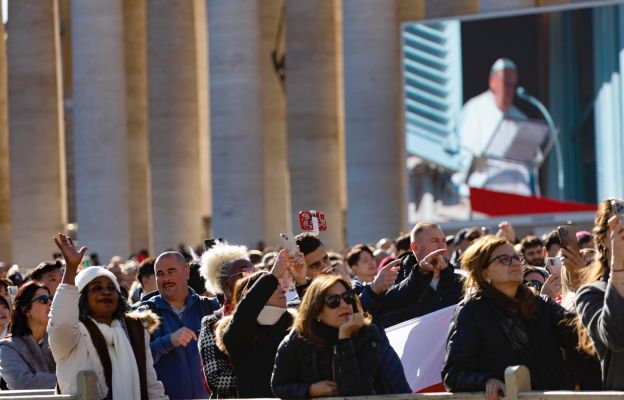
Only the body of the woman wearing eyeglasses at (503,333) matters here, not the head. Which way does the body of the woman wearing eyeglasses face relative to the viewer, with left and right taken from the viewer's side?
facing the viewer and to the right of the viewer

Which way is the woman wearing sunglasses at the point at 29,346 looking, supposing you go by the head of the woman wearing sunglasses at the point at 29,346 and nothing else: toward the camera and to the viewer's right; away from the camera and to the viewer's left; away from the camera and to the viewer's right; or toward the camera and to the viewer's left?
toward the camera and to the viewer's right

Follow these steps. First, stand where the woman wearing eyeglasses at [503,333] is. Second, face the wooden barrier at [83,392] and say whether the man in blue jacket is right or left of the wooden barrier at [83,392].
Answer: right

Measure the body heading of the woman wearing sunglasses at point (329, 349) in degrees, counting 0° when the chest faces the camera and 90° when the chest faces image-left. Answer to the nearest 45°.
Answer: approximately 315°

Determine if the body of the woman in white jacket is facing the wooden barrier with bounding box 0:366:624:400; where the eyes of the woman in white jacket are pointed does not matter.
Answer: yes

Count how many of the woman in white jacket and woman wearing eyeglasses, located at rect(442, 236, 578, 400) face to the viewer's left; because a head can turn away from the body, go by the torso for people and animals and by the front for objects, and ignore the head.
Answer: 0

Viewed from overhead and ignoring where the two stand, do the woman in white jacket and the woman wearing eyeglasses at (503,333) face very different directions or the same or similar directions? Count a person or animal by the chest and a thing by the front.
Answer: same or similar directions

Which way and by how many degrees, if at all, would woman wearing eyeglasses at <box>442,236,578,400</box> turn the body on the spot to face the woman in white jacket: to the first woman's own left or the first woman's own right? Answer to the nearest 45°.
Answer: approximately 135° to the first woman's own right
